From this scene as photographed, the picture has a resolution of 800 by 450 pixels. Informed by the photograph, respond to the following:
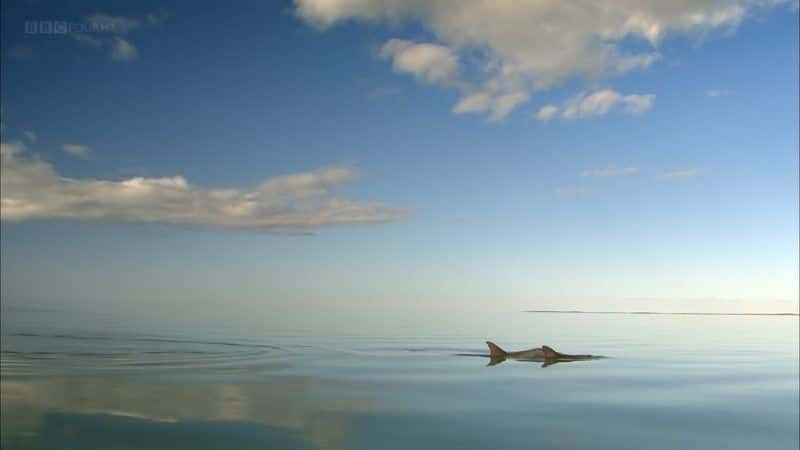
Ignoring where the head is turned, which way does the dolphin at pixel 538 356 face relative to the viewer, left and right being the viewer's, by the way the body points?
facing to the right of the viewer
